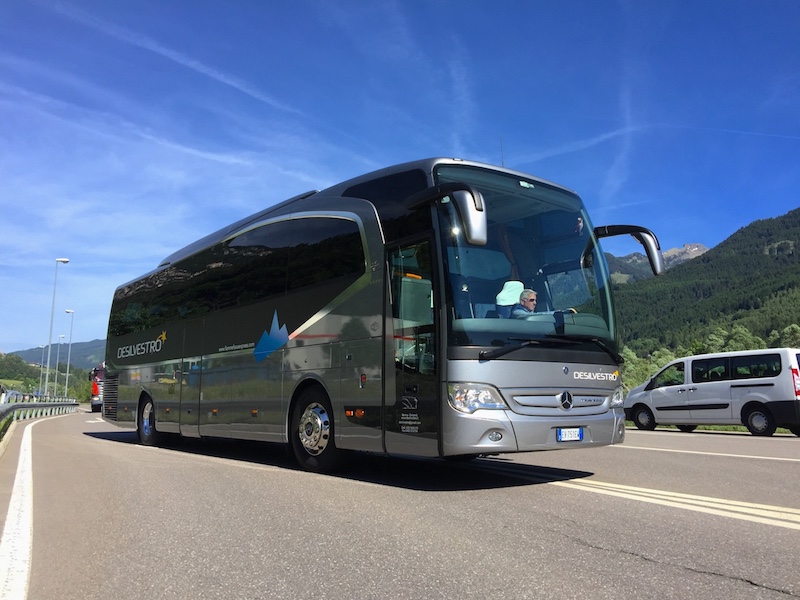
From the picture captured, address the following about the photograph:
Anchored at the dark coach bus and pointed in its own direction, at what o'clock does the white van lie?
The white van is roughly at 9 o'clock from the dark coach bus.

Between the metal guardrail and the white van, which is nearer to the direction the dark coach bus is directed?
the white van

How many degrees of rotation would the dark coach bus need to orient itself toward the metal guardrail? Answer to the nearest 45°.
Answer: approximately 180°

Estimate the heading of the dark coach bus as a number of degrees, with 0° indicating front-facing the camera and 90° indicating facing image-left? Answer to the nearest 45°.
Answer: approximately 315°

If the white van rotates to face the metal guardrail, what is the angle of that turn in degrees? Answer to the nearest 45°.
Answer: approximately 45° to its left

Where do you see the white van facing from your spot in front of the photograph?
facing away from the viewer and to the left of the viewer
